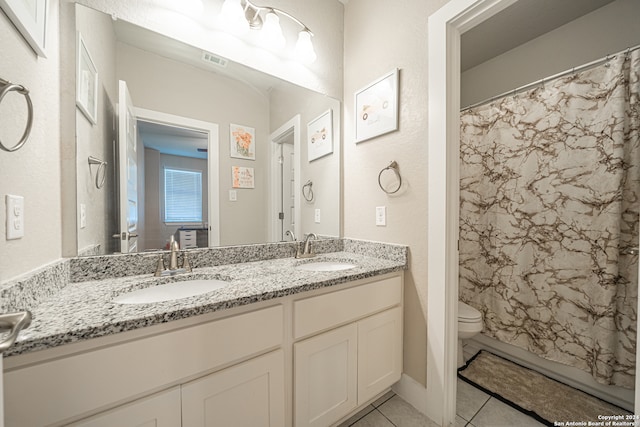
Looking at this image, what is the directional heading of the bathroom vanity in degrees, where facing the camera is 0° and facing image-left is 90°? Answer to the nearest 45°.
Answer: approximately 315°

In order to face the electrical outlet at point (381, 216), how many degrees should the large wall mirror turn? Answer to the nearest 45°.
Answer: approximately 45° to its left

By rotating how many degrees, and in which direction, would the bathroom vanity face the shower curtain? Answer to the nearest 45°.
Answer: approximately 45° to its left

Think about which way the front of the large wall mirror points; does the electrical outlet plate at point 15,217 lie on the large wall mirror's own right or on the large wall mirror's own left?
on the large wall mirror's own right

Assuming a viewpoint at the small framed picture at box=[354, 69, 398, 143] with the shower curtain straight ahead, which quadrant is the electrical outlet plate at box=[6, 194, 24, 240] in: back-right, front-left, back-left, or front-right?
back-right

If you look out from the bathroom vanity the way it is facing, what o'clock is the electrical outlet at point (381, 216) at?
The electrical outlet is roughly at 10 o'clock from the bathroom vanity.

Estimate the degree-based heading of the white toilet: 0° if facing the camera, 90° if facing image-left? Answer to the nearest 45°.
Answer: approximately 315°
